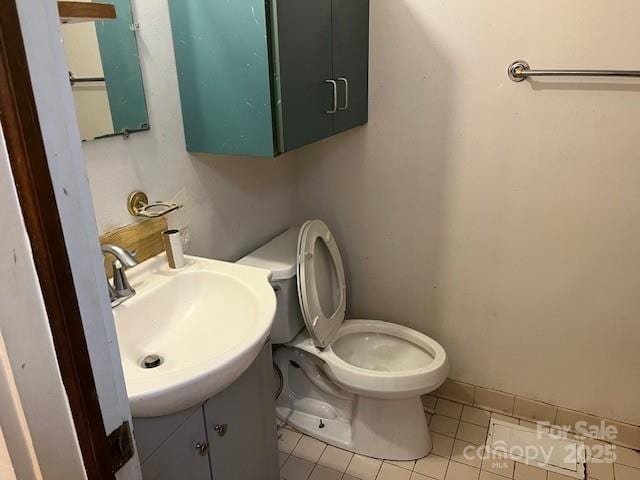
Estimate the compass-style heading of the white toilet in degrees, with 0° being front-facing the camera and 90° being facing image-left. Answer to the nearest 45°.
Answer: approximately 315°

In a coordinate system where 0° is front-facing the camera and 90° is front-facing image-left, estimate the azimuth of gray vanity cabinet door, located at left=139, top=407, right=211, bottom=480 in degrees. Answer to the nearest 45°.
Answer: approximately 315°

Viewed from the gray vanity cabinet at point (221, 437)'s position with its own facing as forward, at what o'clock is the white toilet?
The white toilet is roughly at 9 o'clock from the gray vanity cabinet.

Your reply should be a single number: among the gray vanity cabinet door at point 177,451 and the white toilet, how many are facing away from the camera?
0
